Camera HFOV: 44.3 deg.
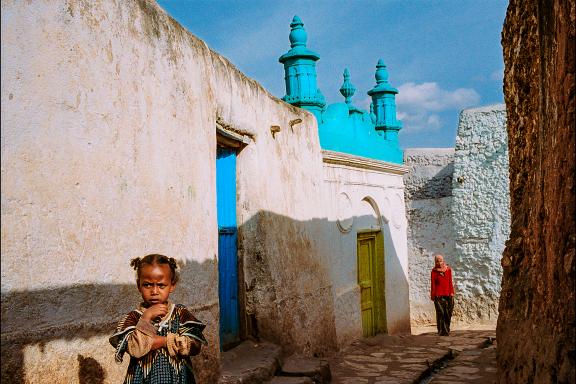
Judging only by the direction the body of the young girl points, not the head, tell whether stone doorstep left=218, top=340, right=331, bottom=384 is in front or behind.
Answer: behind

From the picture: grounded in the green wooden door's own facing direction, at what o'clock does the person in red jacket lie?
The person in red jacket is roughly at 10 o'clock from the green wooden door.

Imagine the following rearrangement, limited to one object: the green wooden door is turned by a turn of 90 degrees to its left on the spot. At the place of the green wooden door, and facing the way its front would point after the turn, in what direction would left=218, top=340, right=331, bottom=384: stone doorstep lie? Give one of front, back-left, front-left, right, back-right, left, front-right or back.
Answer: back-right

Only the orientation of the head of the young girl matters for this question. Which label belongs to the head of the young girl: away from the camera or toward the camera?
toward the camera

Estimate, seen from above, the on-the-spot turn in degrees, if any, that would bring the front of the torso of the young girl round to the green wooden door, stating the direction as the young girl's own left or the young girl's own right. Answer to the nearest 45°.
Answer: approximately 135° to the young girl's own left

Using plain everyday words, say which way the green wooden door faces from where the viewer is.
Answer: facing the viewer and to the right of the viewer

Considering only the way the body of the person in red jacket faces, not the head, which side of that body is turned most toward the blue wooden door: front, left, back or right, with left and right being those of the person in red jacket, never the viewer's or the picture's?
front

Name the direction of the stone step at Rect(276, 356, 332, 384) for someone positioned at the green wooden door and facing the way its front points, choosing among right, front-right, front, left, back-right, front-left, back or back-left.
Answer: front-right

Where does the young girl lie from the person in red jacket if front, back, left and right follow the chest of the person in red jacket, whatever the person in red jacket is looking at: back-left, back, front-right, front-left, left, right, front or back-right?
front

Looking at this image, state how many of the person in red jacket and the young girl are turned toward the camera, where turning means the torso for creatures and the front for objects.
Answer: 2

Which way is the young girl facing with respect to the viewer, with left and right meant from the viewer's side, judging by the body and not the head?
facing the viewer

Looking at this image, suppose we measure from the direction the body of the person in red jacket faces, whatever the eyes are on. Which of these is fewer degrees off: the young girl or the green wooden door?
the young girl
